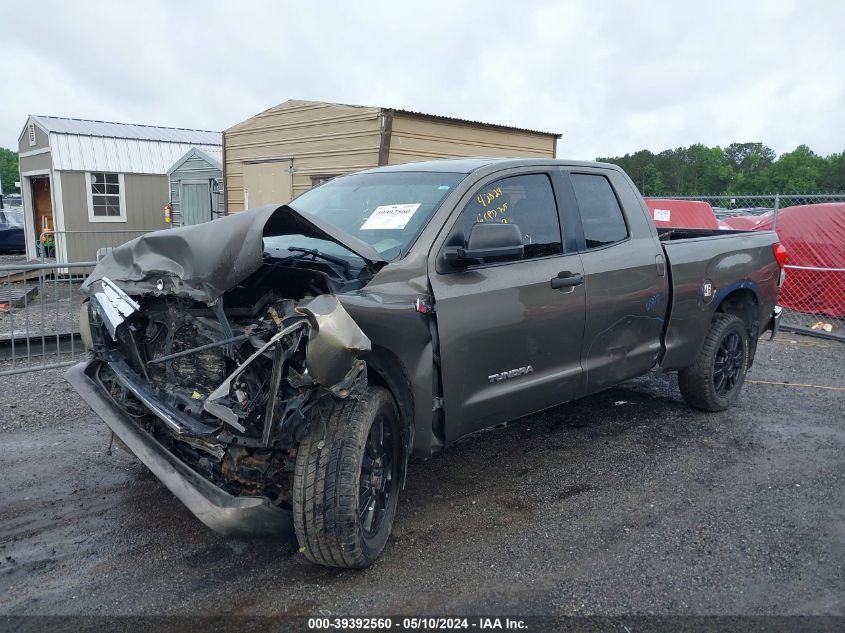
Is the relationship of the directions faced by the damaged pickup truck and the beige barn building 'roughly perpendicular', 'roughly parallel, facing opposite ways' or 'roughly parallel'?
roughly parallel

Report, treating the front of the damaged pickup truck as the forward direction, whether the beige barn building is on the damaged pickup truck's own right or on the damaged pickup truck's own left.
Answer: on the damaged pickup truck's own right

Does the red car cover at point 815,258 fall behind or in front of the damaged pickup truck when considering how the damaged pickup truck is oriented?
behind

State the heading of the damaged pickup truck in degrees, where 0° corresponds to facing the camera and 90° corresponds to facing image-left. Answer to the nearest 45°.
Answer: approximately 45°

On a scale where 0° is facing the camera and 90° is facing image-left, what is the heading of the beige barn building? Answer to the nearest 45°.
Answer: approximately 45°

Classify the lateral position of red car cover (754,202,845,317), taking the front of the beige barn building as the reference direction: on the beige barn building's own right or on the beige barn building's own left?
on the beige barn building's own left

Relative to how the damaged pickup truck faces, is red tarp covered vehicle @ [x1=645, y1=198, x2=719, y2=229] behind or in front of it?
behind

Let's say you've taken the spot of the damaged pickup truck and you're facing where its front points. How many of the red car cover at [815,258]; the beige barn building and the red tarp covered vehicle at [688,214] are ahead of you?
0
